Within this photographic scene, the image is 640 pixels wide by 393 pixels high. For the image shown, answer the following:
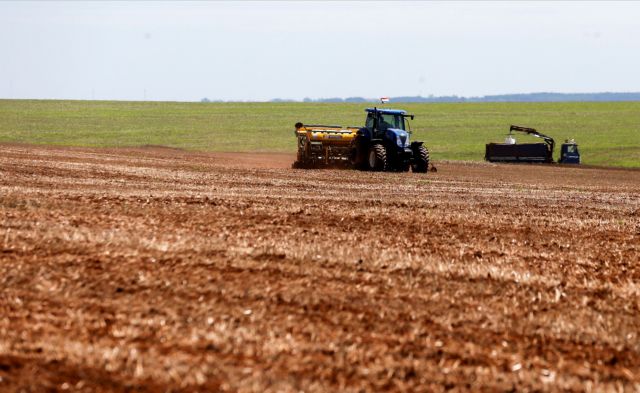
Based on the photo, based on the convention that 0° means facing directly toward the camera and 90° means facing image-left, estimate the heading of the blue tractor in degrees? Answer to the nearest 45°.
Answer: approximately 315°
